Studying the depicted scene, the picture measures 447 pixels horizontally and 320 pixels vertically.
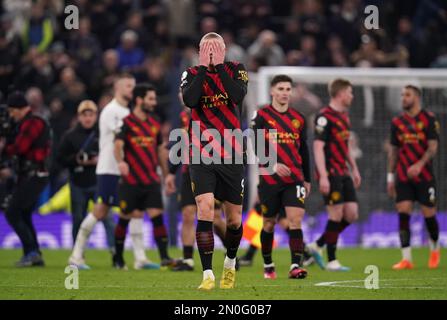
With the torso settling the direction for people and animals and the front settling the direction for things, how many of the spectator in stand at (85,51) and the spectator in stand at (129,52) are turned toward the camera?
2

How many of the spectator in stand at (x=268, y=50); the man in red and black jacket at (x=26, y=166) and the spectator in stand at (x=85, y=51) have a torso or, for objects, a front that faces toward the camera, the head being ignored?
2

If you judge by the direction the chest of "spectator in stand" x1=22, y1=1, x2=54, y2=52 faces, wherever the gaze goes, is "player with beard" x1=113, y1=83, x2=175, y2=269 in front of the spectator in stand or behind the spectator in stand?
in front

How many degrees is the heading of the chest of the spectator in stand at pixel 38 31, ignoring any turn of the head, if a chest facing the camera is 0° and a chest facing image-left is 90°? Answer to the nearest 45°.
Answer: approximately 0°

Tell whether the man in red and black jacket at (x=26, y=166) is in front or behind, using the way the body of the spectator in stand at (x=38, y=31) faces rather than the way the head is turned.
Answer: in front

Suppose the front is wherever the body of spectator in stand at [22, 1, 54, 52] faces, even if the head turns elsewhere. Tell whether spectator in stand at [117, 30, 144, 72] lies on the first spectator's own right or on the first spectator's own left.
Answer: on the first spectator's own left

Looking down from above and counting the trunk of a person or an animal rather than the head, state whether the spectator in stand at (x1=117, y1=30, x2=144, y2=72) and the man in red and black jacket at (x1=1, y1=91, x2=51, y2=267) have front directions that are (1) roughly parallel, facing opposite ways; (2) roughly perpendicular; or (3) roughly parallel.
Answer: roughly perpendicular

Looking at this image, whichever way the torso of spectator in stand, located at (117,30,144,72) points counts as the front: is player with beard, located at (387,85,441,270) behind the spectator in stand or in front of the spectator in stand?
in front
